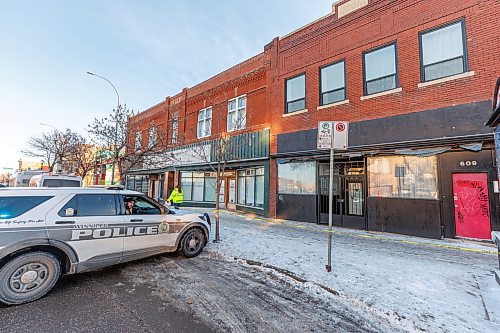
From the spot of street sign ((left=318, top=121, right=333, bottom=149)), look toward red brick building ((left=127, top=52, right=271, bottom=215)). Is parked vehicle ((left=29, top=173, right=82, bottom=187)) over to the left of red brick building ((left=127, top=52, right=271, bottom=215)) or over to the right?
left

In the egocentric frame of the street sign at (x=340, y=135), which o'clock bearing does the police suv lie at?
The police suv is roughly at 2 o'clock from the street sign.

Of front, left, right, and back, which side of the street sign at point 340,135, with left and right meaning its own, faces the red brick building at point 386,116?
back

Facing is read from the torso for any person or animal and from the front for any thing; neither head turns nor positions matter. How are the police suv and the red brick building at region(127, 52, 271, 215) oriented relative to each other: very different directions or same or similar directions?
very different directions

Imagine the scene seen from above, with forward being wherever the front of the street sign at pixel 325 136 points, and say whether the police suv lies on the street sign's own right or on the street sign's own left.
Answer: on the street sign's own right

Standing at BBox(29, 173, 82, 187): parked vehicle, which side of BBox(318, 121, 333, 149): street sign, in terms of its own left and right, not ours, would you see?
right

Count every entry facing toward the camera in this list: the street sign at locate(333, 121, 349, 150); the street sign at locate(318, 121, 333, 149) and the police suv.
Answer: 2

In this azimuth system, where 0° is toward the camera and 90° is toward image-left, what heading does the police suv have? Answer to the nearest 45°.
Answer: approximately 225°

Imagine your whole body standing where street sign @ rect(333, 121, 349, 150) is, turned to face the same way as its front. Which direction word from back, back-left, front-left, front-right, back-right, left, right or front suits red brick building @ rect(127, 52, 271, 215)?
back-right

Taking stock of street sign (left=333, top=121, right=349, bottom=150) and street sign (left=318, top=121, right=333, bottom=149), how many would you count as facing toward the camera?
2

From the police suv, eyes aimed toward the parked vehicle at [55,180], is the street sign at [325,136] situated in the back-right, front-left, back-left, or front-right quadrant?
back-right
